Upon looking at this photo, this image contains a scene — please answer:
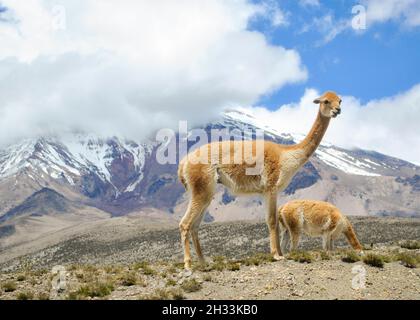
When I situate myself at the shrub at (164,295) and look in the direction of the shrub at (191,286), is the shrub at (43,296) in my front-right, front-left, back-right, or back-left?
back-left

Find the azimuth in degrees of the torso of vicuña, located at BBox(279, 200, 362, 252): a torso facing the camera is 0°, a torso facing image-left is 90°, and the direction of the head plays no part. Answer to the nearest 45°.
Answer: approximately 270°

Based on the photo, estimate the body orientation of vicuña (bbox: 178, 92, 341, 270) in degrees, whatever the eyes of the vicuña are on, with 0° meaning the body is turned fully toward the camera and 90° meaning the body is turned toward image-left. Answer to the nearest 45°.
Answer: approximately 270°

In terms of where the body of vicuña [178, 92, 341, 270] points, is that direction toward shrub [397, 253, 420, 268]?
yes

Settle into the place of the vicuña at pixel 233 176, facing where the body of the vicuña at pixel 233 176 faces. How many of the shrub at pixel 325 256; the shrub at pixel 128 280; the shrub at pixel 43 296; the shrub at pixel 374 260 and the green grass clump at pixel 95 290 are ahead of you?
2

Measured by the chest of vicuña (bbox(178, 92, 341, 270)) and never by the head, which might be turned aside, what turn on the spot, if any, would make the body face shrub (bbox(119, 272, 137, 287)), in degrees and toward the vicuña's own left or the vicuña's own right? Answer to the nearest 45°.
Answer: approximately 135° to the vicuña's own right
